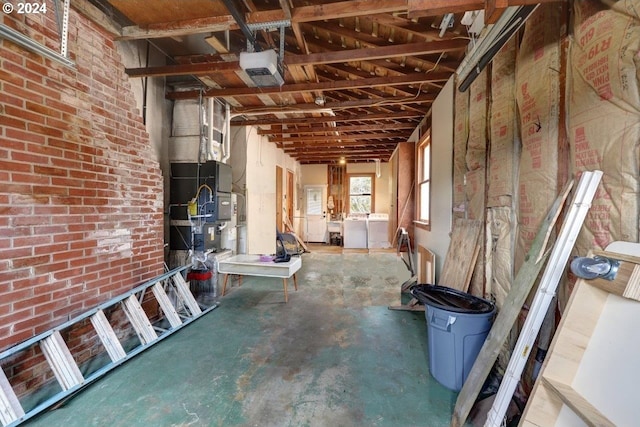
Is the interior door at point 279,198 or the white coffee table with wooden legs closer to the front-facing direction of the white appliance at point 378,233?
the white coffee table with wooden legs

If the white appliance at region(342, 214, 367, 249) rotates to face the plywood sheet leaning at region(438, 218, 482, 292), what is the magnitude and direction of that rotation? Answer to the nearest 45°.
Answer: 0° — it already faces it

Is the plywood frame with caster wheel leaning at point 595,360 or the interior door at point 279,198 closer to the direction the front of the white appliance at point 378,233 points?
the plywood frame with caster wheel leaning

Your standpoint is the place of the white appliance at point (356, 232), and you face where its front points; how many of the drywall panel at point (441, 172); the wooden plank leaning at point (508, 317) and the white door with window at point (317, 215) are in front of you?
2

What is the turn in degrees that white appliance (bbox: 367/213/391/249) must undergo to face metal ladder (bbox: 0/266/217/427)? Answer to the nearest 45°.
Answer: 0° — it already faces it

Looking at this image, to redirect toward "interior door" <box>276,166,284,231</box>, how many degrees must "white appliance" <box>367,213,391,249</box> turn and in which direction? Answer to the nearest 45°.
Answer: approximately 90° to its right

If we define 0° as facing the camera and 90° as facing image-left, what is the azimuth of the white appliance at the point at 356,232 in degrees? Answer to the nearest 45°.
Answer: approximately 0°

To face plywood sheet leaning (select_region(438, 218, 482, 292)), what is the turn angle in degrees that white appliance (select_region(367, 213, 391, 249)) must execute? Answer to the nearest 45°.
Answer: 0° — it already faces it

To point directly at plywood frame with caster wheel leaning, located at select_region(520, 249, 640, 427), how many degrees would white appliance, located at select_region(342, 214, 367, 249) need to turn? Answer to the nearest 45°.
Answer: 0° — it already faces it

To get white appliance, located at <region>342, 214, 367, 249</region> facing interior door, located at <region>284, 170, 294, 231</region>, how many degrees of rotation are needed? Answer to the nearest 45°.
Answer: approximately 90° to its right

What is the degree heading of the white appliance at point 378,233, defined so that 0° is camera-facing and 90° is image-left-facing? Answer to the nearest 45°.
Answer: approximately 0°

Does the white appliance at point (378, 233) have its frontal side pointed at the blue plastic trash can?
yes
